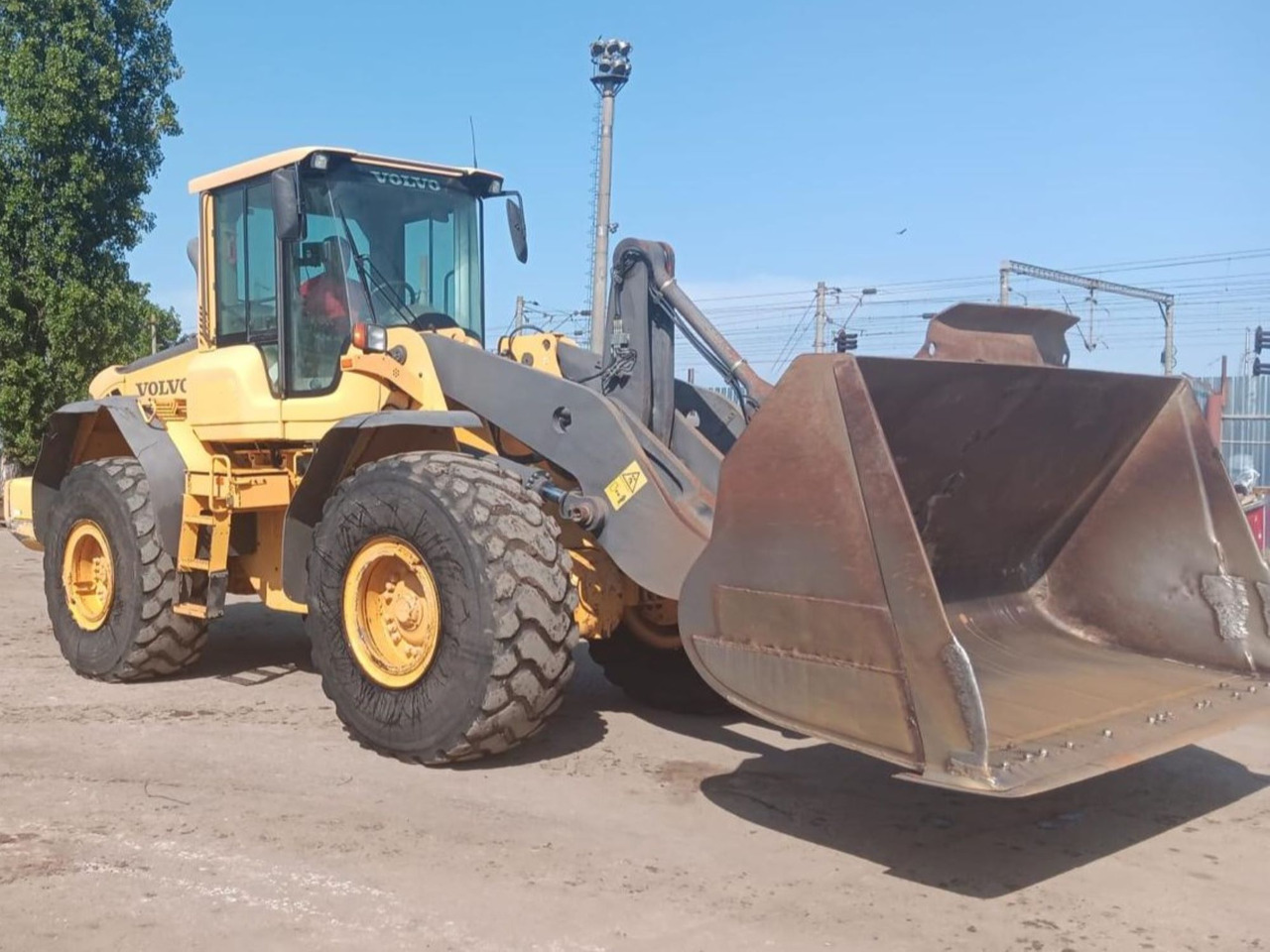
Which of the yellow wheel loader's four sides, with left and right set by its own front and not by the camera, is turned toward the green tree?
back

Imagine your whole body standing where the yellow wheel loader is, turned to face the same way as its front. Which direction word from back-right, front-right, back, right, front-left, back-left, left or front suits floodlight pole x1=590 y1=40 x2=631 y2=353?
back-left

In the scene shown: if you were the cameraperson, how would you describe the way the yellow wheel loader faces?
facing the viewer and to the right of the viewer

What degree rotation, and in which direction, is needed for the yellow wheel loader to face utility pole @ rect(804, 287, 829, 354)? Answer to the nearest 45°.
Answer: approximately 135° to its left

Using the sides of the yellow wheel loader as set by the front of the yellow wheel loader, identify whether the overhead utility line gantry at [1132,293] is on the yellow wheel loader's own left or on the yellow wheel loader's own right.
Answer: on the yellow wheel loader's own left
